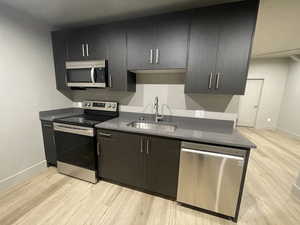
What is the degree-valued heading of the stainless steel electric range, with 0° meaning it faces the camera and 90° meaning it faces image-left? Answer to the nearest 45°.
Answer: approximately 45°

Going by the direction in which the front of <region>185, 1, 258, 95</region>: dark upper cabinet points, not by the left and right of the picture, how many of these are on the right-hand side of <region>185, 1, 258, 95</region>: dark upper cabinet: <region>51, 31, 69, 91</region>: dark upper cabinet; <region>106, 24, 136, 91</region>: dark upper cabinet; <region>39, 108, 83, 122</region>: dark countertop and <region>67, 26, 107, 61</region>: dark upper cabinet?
4

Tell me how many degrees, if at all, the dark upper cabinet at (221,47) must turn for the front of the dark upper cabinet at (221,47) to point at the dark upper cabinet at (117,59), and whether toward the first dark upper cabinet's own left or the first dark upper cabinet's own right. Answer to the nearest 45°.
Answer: approximately 90° to the first dark upper cabinet's own right

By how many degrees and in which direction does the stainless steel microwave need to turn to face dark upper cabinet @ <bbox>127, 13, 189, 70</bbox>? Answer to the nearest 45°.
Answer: approximately 90° to its left

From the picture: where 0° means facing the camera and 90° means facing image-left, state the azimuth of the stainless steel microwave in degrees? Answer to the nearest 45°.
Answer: approximately 45°

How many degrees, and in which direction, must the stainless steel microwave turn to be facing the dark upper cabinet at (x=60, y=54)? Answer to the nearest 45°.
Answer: approximately 90° to its right

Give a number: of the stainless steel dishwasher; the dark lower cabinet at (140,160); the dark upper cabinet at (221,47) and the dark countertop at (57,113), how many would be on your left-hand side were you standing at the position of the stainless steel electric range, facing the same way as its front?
3

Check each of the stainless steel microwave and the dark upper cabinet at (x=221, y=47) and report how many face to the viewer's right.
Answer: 0

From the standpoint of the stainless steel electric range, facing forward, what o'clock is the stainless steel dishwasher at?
The stainless steel dishwasher is roughly at 9 o'clock from the stainless steel electric range.
